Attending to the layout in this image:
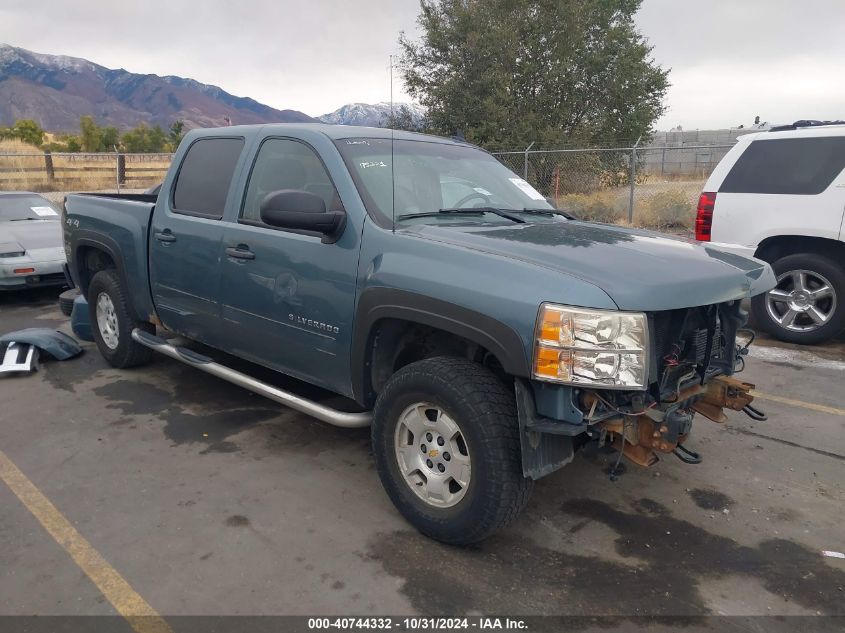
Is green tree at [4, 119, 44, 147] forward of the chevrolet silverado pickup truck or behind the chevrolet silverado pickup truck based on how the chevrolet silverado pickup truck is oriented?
behind

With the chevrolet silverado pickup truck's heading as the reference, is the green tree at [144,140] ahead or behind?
behind

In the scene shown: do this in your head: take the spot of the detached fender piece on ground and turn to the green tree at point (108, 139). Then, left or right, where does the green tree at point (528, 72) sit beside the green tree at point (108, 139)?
right

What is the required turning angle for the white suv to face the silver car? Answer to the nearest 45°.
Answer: approximately 180°

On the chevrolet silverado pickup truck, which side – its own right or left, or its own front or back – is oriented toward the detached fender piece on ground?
back

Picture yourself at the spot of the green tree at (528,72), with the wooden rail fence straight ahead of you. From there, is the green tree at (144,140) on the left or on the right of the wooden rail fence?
right

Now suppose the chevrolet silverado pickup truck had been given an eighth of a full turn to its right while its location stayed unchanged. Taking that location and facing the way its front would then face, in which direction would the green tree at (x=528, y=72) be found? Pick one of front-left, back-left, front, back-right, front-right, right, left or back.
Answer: back

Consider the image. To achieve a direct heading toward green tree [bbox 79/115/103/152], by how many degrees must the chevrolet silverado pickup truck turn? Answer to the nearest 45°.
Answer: approximately 180°

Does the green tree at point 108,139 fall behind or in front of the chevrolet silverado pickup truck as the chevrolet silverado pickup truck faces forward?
behind

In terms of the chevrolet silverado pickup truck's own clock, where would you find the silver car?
The silver car is roughly at 6 o'clock from the chevrolet silverado pickup truck.

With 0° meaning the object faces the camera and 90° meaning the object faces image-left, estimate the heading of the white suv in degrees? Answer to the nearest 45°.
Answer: approximately 270°

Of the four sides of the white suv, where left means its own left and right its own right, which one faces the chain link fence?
left

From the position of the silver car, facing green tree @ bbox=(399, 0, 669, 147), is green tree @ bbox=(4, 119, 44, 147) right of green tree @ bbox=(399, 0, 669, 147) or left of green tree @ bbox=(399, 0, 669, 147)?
left
